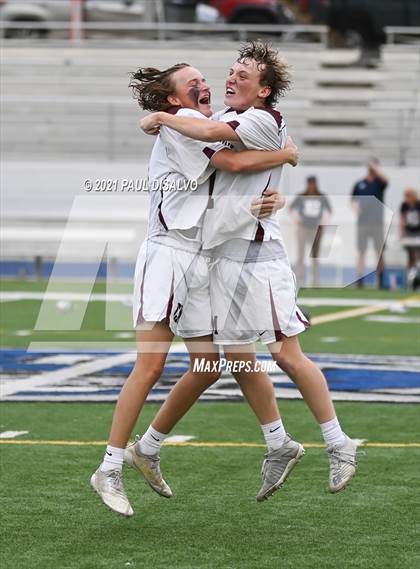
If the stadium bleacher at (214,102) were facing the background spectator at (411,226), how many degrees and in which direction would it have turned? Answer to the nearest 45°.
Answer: approximately 45° to its left

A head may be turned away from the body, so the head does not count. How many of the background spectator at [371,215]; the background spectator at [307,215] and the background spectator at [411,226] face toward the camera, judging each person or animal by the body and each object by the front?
3

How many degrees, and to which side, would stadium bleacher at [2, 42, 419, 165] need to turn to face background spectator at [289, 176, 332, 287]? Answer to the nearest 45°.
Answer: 0° — it already faces them

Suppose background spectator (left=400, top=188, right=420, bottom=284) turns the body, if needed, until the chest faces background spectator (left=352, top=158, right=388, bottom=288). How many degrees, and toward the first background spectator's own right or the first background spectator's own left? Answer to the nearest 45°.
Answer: approximately 90° to the first background spectator's own right

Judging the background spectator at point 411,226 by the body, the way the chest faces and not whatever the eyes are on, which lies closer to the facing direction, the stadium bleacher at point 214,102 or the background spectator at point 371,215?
the background spectator

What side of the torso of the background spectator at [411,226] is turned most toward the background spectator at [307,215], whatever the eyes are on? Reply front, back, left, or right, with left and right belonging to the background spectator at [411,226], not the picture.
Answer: right

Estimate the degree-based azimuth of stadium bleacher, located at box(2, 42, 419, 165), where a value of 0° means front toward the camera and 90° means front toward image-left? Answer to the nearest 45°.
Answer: approximately 0°

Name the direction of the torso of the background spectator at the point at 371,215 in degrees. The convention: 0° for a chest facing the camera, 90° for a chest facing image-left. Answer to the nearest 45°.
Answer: approximately 0°

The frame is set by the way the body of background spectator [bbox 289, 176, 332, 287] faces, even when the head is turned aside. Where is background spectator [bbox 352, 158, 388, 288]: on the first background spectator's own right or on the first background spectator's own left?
on the first background spectator's own left

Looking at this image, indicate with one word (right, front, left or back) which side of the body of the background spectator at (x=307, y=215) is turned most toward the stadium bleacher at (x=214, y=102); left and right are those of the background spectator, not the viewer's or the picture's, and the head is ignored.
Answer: back
